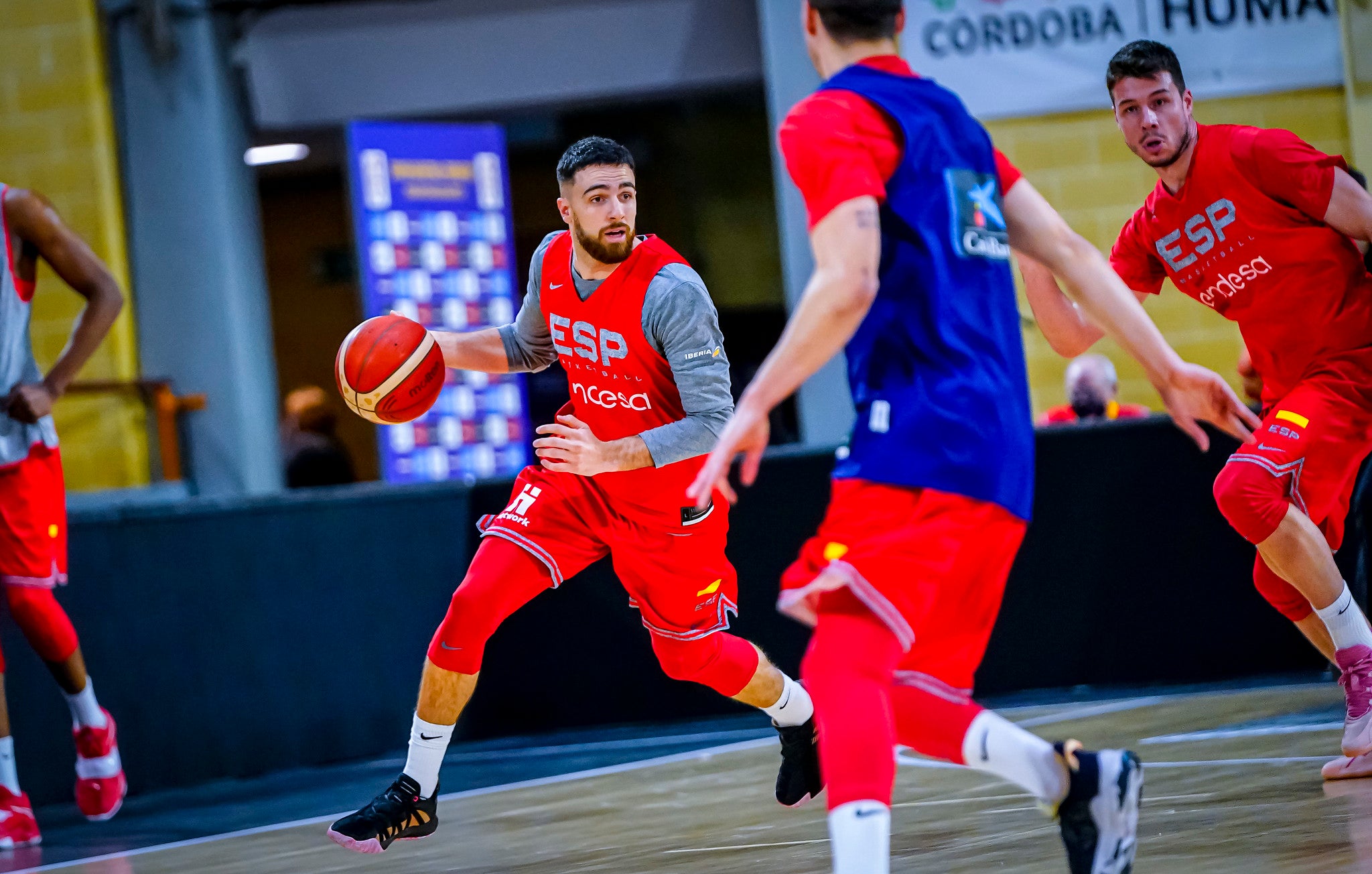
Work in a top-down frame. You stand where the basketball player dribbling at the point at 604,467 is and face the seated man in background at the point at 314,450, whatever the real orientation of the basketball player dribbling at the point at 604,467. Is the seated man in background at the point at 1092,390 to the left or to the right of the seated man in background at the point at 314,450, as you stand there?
right

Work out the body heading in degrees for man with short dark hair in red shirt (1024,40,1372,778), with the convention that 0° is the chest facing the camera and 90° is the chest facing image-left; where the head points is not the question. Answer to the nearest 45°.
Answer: approximately 45°

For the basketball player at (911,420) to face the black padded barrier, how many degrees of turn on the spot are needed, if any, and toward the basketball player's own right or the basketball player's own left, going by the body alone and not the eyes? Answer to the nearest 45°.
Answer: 0° — they already face it

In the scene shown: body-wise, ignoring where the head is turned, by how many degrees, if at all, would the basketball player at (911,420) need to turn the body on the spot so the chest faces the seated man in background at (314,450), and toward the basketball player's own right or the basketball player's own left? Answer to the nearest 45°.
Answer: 0° — they already face them

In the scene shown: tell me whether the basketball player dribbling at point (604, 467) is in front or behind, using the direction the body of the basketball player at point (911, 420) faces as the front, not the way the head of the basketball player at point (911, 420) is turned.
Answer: in front

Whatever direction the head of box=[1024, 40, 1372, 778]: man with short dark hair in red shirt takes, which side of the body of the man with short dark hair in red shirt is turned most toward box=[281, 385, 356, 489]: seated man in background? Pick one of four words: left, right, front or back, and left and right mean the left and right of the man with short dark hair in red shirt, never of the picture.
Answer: right

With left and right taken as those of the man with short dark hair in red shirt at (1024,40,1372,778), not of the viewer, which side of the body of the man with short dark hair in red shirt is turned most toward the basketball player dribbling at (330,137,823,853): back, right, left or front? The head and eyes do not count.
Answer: front

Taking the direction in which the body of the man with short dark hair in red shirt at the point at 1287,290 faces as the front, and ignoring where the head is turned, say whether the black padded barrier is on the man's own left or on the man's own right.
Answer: on the man's own right

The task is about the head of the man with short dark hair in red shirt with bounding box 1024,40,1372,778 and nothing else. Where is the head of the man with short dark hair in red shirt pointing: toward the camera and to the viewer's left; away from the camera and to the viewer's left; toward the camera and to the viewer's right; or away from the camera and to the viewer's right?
toward the camera and to the viewer's left

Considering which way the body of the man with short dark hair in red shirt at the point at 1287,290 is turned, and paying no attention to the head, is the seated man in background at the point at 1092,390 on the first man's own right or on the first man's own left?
on the first man's own right

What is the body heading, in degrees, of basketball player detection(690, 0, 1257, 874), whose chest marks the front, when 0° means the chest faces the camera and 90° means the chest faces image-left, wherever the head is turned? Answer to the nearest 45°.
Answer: approximately 135°
